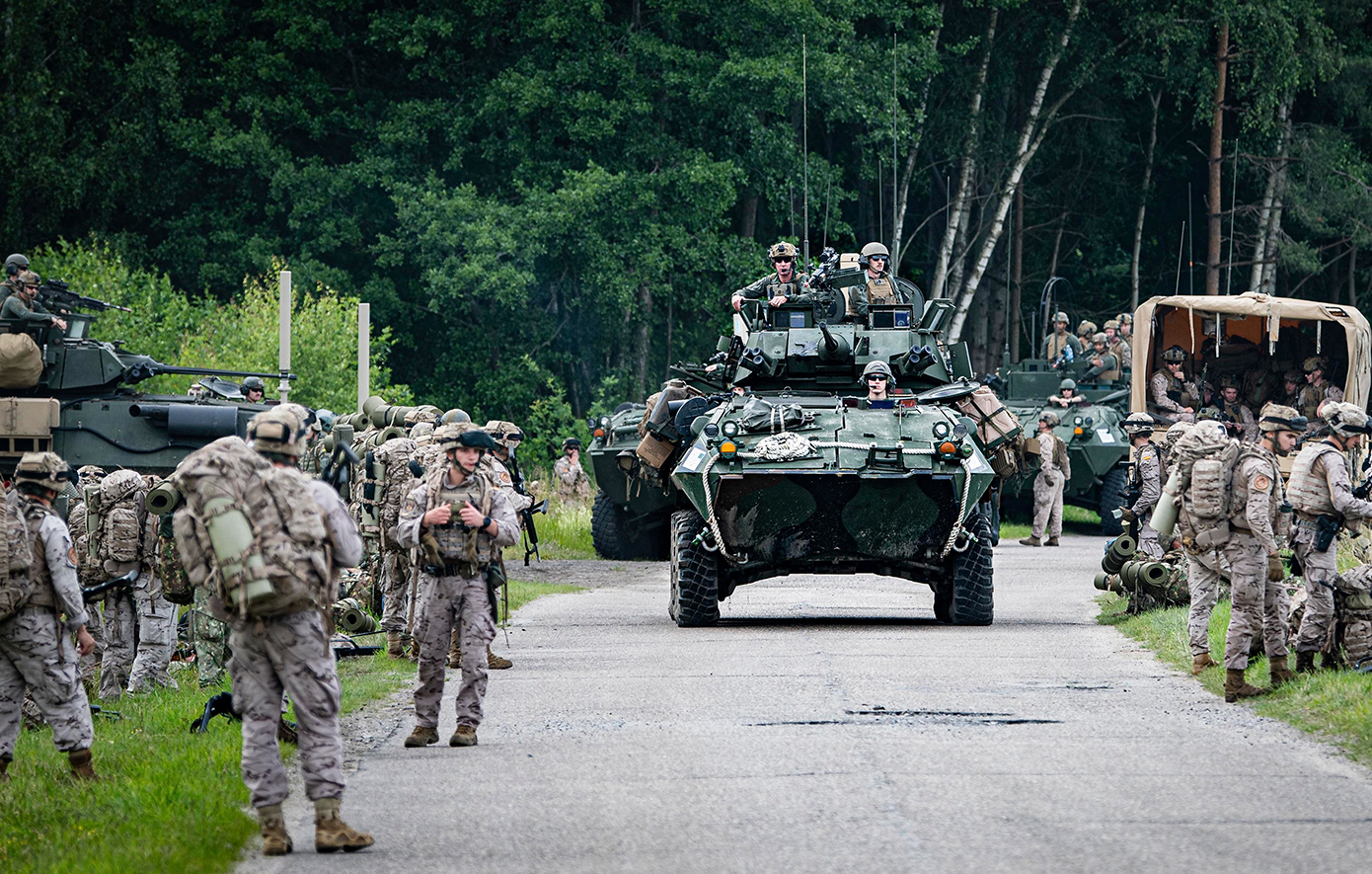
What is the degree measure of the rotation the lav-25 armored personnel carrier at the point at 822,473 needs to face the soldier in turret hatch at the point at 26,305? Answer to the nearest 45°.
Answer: approximately 90° to its right

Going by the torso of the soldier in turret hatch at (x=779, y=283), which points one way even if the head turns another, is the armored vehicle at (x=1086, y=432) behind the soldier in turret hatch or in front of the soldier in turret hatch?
behind

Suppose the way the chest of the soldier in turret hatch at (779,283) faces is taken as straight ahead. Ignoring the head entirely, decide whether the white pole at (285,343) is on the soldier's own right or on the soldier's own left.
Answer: on the soldier's own right

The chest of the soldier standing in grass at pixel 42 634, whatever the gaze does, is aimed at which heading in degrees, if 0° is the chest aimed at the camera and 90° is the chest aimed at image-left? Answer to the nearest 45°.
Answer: approximately 225°

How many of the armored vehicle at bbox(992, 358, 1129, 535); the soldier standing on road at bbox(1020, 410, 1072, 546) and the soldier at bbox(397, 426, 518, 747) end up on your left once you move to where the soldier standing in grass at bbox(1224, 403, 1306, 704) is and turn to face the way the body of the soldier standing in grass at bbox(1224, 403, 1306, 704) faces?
2

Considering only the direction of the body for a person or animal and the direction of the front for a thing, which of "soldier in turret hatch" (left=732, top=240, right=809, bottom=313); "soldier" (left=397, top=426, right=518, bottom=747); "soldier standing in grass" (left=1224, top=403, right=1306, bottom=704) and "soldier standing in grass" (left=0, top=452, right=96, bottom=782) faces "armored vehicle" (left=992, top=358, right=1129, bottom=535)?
"soldier standing in grass" (left=0, top=452, right=96, bottom=782)

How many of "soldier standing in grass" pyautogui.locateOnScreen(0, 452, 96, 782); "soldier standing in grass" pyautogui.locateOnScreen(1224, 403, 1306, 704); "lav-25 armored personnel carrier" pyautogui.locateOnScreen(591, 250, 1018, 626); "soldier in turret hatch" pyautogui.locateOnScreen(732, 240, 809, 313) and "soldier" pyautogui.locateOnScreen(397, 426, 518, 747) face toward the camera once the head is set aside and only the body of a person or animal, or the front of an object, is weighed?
3

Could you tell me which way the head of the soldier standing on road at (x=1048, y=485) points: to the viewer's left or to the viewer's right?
to the viewer's left

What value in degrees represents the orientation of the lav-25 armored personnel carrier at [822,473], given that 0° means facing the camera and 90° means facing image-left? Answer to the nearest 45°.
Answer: approximately 0°

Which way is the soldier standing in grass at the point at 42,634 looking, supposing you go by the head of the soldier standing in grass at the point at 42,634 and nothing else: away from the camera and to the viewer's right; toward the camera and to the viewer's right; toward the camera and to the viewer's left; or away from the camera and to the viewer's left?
away from the camera and to the viewer's right
